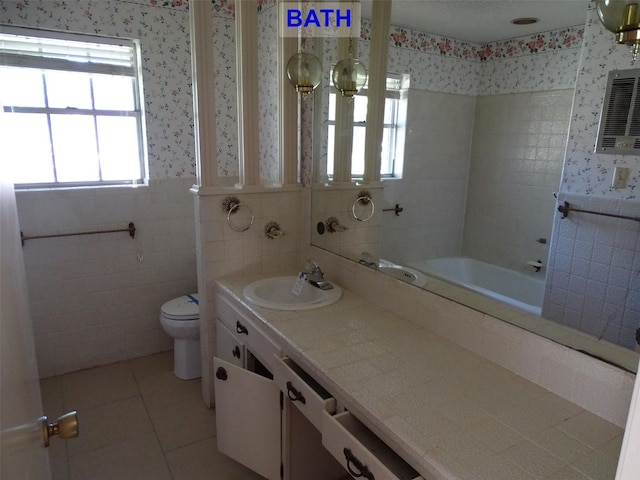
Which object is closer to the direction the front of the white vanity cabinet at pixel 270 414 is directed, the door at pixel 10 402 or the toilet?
the door

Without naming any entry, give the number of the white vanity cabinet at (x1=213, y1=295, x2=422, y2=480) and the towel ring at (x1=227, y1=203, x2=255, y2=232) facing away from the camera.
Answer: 0

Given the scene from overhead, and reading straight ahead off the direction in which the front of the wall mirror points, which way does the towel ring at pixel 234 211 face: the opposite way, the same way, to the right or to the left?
to the left

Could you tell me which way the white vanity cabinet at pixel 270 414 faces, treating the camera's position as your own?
facing the viewer and to the left of the viewer

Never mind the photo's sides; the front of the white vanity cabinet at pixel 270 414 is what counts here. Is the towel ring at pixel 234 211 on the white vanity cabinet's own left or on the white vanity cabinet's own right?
on the white vanity cabinet's own right

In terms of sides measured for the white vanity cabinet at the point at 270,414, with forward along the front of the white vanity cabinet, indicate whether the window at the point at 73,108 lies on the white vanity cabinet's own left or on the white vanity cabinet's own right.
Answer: on the white vanity cabinet's own right

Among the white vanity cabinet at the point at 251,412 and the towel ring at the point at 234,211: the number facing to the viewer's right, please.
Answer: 0

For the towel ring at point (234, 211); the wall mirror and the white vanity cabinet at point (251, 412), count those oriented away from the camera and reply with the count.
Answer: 0

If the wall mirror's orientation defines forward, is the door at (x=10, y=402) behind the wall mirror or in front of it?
in front

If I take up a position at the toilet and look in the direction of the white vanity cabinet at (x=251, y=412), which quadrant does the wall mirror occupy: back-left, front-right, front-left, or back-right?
front-left

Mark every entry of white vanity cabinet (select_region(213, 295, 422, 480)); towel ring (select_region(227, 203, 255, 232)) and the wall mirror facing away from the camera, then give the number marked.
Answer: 0

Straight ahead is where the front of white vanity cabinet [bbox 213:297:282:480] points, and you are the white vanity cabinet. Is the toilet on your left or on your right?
on your right

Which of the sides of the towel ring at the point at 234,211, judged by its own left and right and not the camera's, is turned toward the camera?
front
